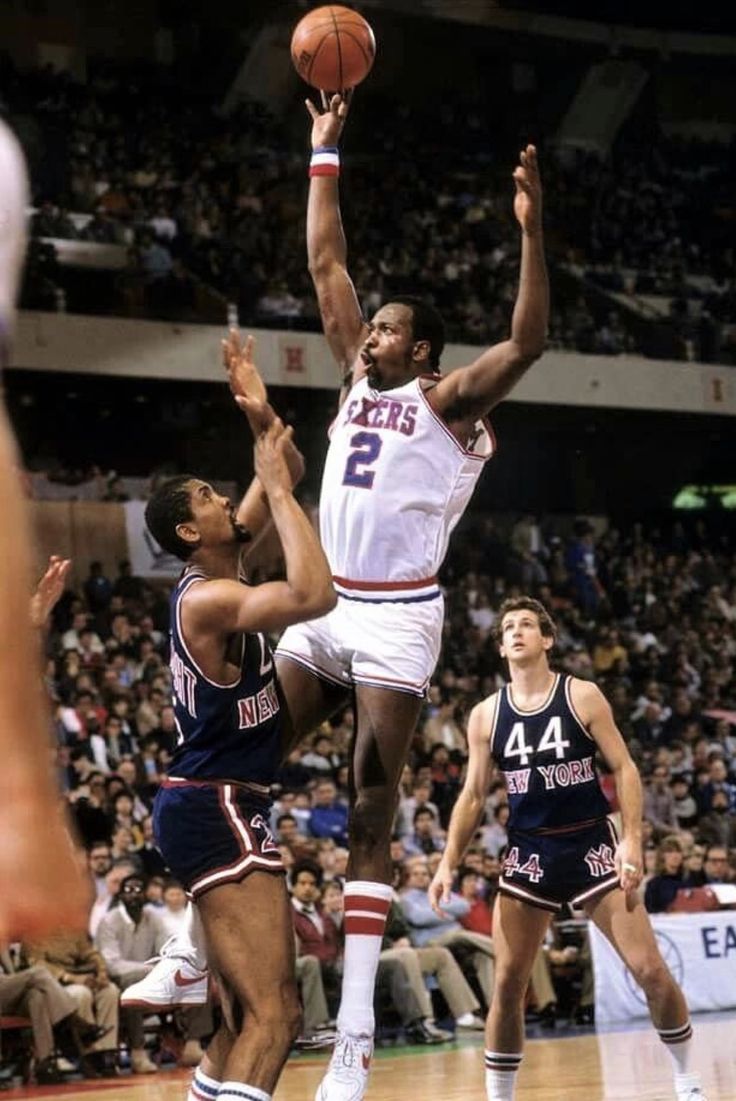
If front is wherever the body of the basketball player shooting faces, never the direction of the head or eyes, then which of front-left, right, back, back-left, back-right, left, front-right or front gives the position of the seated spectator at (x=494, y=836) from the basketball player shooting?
back-right

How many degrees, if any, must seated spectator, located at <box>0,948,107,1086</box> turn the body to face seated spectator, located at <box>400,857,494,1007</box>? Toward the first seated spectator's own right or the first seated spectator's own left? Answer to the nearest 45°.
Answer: approximately 90° to the first seated spectator's own left

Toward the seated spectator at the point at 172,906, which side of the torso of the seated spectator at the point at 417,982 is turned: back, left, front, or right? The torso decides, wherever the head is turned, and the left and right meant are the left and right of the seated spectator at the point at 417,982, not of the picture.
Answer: right

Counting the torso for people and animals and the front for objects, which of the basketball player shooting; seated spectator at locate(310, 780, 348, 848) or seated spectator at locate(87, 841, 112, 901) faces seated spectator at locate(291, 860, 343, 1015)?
seated spectator at locate(310, 780, 348, 848)

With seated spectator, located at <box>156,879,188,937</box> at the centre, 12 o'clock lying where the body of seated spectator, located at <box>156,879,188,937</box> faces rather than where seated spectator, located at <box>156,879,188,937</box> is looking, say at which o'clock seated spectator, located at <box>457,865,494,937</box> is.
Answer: seated spectator, located at <box>457,865,494,937</box> is roughly at 8 o'clock from seated spectator, located at <box>156,879,188,937</box>.

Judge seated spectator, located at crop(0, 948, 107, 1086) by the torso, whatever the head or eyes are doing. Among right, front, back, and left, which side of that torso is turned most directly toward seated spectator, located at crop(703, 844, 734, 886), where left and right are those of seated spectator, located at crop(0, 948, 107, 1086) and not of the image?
left

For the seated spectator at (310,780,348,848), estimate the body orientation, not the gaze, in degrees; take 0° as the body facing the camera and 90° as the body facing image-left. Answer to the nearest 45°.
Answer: approximately 0°

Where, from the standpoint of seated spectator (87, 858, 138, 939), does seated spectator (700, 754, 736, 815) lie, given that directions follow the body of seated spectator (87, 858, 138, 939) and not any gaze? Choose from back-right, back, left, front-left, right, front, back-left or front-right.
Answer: back-left

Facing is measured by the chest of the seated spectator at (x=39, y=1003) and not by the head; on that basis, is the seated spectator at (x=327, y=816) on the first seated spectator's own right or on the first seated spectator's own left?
on the first seated spectator's own left
